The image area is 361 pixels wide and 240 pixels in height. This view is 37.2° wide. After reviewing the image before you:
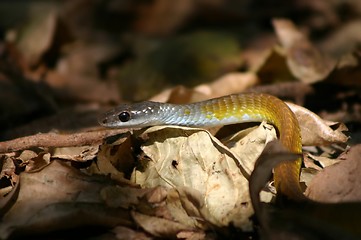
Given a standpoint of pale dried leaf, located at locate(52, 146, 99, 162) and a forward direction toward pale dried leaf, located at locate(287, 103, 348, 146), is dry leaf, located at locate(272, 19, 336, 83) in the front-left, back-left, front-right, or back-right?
front-left

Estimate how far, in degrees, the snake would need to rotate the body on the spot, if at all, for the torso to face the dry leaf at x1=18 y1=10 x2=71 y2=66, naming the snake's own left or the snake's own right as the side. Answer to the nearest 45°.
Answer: approximately 45° to the snake's own right

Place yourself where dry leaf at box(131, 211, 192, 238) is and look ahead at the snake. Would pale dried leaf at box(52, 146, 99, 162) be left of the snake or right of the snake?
left

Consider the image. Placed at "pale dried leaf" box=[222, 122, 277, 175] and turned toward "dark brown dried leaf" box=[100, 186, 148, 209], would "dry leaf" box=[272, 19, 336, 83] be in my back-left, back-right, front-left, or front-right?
back-right

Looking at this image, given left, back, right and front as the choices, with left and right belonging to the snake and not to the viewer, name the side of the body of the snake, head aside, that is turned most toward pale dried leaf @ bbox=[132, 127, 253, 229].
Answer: left

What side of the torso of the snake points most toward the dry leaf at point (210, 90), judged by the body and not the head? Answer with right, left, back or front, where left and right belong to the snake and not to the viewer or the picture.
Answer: right

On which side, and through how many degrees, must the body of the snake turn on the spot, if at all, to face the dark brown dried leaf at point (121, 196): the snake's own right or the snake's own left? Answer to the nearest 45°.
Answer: approximately 45° to the snake's own left

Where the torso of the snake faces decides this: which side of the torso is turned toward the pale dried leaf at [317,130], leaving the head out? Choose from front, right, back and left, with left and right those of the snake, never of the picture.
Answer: back

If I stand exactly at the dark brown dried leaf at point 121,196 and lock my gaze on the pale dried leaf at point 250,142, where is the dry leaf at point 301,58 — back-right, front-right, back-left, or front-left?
front-left

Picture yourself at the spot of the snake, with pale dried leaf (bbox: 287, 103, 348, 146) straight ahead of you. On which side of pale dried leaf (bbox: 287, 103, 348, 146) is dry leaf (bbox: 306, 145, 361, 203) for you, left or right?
right

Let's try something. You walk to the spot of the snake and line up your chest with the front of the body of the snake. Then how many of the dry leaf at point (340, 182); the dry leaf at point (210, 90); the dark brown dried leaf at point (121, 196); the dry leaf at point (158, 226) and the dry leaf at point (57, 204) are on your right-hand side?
1

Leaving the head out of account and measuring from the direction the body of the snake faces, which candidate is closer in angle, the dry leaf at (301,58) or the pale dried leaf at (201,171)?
the pale dried leaf

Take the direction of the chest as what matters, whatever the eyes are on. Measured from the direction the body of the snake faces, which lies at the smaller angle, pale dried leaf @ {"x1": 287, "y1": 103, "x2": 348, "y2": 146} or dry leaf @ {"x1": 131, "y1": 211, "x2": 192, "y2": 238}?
the dry leaf

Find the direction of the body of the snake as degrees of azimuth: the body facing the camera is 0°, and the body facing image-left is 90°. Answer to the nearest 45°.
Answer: approximately 90°

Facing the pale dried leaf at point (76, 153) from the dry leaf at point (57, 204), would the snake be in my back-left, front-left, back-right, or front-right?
front-right
